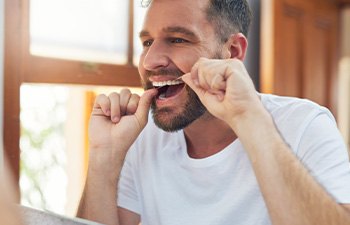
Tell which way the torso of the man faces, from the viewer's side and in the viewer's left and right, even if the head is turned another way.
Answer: facing the viewer and to the left of the viewer

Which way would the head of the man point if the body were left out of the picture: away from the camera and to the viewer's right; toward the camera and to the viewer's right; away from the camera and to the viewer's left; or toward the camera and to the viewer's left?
toward the camera and to the viewer's left
